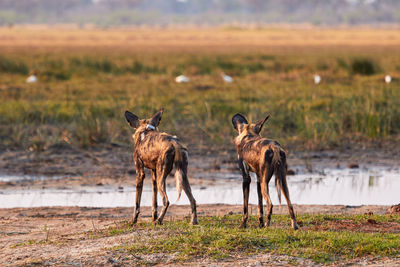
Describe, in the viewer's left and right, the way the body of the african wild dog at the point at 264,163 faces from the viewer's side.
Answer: facing away from the viewer and to the left of the viewer

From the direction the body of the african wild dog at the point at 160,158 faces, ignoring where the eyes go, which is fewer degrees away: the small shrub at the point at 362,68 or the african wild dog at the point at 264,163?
the small shrub

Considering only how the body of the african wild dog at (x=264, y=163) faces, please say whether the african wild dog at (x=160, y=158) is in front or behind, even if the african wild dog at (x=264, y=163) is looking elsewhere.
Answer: in front

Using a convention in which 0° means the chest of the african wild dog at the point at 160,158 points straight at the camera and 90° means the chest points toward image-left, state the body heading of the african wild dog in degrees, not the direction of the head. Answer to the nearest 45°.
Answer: approximately 135°

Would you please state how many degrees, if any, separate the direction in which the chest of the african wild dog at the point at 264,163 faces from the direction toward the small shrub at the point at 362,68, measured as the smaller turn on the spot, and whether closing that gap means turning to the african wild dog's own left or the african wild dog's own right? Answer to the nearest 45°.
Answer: approximately 45° to the african wild dog's own right

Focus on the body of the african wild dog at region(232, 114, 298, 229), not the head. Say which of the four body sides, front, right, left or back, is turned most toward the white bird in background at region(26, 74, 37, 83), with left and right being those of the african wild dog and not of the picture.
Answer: front

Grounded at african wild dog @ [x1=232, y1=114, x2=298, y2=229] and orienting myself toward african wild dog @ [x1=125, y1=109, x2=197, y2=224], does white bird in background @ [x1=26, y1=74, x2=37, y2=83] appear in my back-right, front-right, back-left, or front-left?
front-right

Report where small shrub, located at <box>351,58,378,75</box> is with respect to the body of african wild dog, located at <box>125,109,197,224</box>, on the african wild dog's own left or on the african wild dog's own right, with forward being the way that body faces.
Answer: on the african wild dog's own right

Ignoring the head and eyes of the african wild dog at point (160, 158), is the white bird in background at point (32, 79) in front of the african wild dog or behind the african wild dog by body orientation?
in front

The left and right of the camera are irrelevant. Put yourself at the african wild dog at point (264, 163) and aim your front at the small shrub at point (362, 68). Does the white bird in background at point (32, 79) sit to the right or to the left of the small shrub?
left

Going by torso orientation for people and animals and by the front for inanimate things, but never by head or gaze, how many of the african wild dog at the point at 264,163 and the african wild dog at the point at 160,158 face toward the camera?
0
